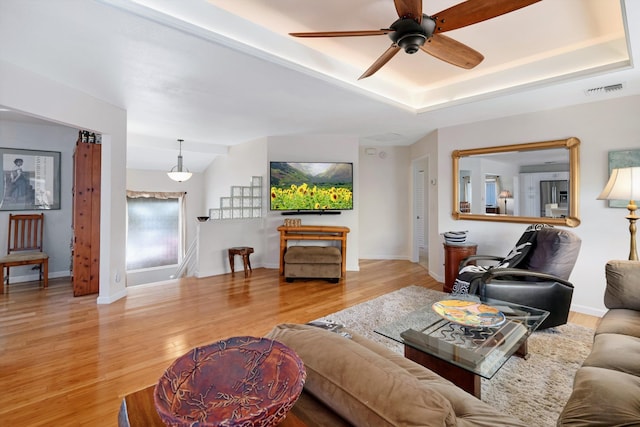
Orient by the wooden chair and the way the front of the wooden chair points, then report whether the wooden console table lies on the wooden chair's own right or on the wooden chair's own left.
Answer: on the wooden chair's own left

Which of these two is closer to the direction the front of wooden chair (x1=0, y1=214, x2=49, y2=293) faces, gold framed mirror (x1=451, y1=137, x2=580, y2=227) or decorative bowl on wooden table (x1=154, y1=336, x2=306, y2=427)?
the decorative bowl on wooden table

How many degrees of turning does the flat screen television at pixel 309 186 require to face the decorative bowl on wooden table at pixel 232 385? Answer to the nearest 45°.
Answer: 0° — it already faces it

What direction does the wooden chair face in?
toward the camera

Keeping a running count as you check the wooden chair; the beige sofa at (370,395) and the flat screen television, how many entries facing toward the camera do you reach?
2

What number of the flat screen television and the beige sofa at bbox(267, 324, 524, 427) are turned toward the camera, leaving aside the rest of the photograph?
1

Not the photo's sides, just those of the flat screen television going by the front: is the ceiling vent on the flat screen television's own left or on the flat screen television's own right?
on the flat screen television's own left

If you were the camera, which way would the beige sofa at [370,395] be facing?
facing away from the viewer and to the right of the viewer

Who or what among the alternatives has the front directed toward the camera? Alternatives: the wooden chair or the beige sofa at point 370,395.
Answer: the wooden chair

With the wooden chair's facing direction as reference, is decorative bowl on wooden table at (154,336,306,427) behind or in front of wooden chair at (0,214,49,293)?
in front

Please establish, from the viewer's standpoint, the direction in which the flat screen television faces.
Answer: facing the viewer
